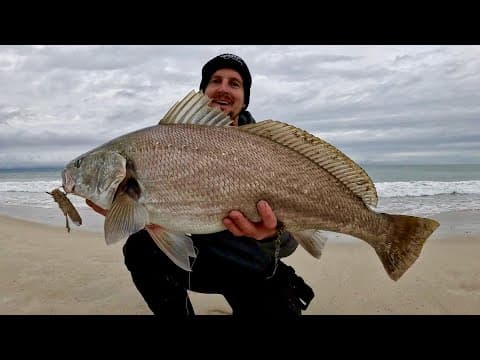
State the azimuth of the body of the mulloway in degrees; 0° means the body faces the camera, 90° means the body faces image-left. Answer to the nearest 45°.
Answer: approximately 90°

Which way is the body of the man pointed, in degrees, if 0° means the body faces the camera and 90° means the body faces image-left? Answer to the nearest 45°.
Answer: approximately 0°
